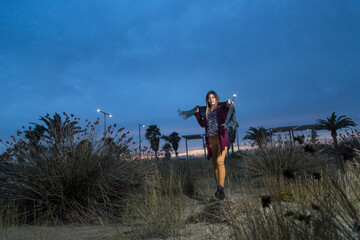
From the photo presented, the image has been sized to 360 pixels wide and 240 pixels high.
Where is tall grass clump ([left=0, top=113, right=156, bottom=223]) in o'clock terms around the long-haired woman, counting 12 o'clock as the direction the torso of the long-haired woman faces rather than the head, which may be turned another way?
The tall grass clump is roughly at 2 o'clock from the long-haired woman.

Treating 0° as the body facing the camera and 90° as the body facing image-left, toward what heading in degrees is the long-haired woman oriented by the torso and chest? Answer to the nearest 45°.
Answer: approximately 0°

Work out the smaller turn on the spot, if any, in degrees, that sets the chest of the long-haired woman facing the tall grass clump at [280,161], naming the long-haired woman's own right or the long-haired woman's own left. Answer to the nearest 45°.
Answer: approximately 135° to the long-haired woman's own left
